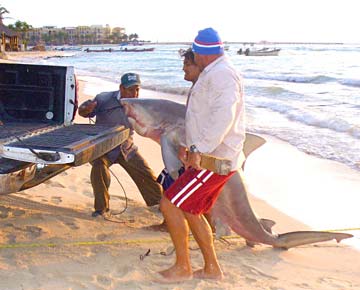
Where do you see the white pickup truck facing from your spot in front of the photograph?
facing away from the viewer and to the left of the viewer
